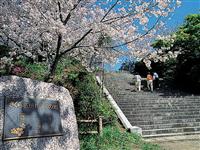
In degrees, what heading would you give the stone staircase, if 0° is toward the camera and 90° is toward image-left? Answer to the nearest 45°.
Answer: approximately 0°
